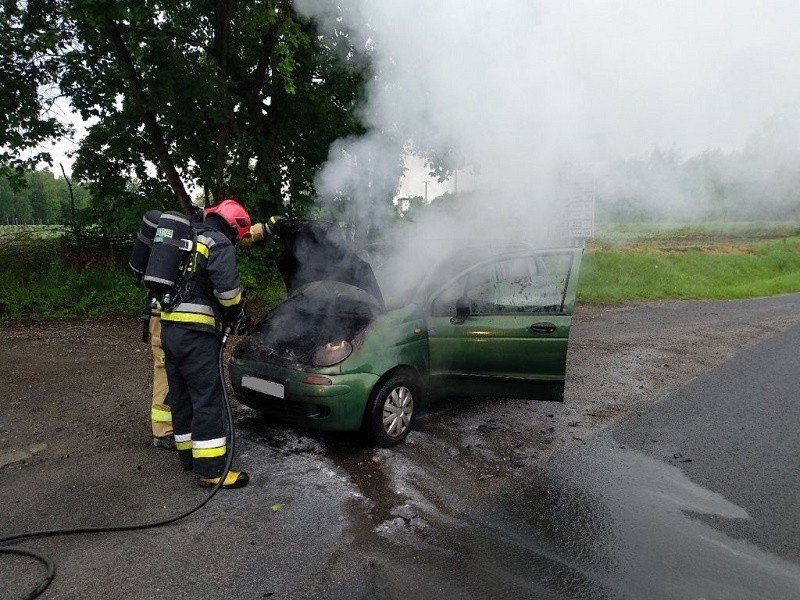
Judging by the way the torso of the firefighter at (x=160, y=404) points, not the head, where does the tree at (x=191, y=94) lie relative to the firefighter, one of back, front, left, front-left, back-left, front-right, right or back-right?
left

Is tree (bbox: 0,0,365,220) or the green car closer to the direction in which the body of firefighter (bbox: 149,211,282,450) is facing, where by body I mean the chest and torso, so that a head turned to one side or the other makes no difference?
the green car

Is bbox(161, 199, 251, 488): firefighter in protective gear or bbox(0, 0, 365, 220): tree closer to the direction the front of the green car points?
the firefighter in protective gear

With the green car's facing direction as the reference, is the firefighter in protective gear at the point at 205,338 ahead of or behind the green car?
ahead

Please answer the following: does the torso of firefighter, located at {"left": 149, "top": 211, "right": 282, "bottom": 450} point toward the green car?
yes

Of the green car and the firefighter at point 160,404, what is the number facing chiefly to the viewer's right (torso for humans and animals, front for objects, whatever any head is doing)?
1

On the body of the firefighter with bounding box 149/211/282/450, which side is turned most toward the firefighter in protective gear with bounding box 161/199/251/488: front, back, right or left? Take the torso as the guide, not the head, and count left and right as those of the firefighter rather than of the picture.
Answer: right

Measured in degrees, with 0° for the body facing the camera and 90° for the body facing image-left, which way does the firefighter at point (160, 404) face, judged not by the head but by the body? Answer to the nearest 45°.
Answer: approximately 270°

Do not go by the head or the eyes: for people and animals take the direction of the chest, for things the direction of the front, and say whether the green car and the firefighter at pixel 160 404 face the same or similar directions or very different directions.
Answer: very different directions

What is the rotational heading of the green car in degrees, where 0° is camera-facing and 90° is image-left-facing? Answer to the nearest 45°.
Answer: approximately 45°

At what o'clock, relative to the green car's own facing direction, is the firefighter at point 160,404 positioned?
The firefighter is roughly at 1 o'clock from the green car.

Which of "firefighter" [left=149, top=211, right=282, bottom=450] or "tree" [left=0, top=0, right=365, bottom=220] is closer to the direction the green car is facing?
the firefighter
